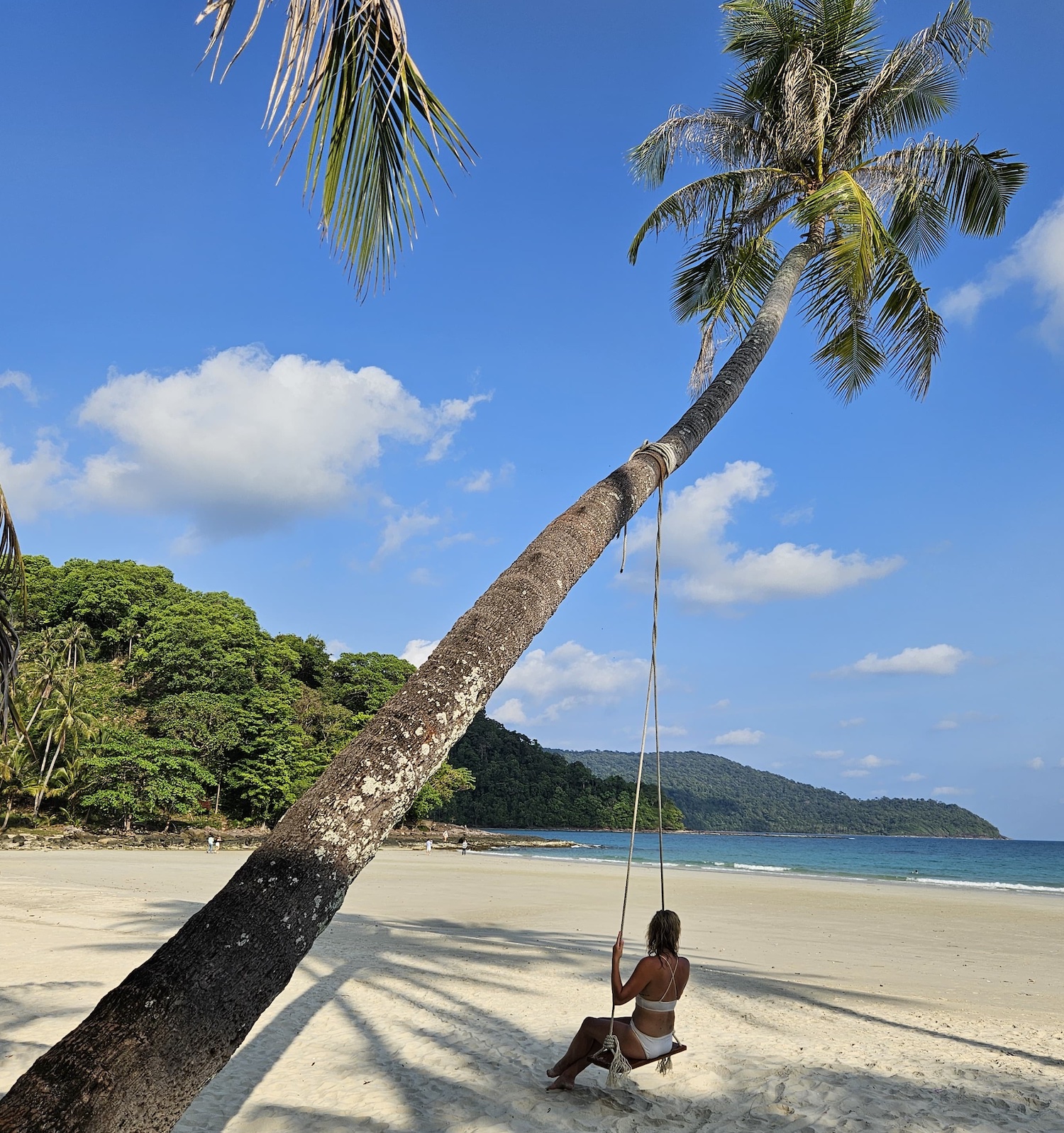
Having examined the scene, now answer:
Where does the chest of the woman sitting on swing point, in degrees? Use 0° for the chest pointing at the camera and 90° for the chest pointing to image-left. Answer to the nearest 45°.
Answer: approximately 135°

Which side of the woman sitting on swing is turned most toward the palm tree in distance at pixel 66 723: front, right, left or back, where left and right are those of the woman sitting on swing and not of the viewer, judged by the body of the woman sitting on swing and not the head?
front

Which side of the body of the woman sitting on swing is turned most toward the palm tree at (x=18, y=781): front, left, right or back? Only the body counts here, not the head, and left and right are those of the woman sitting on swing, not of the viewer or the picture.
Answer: front
